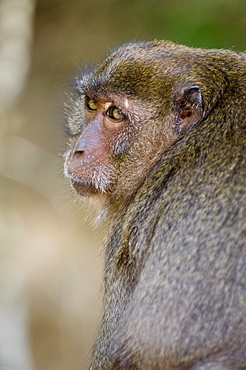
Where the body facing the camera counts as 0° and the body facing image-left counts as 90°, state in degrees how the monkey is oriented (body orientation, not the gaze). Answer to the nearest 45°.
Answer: approximately 90°
